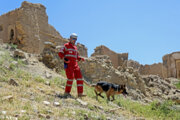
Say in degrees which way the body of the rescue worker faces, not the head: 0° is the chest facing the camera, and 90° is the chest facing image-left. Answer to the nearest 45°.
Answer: approximately 315°

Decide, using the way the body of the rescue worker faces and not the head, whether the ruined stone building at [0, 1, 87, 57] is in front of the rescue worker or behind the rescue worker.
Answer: behind
